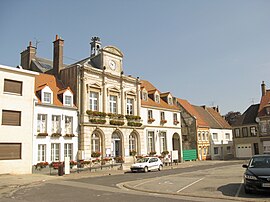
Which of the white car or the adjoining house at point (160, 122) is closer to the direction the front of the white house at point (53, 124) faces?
the white car

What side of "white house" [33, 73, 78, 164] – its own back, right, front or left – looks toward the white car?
front

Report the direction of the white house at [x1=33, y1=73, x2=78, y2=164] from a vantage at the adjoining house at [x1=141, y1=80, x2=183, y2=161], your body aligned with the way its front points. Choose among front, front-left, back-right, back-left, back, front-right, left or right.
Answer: right

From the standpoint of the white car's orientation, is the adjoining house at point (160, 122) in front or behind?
behind

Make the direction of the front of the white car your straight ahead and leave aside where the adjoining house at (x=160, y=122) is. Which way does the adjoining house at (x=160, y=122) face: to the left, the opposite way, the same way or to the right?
to the left

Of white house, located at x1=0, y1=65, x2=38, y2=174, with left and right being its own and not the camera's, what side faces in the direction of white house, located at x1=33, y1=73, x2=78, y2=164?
left

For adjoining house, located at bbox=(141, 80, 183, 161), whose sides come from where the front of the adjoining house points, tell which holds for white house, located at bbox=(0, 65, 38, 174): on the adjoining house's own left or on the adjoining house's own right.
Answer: on the adjoining house's own right

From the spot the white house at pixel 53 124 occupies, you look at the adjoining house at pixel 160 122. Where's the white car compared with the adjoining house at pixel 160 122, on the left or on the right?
right

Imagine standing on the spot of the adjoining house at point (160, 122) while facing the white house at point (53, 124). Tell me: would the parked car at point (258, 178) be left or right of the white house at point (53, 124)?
left

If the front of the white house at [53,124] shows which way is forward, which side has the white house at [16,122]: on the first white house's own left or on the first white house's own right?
on the first white house's own right

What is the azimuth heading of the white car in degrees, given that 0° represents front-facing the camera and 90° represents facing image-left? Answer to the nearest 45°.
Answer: approximately 45°

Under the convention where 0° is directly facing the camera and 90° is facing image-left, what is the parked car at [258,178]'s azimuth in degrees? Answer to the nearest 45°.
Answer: approximately 0°

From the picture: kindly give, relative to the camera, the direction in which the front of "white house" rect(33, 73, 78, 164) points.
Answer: facing the viewer and to the right of the viewer
